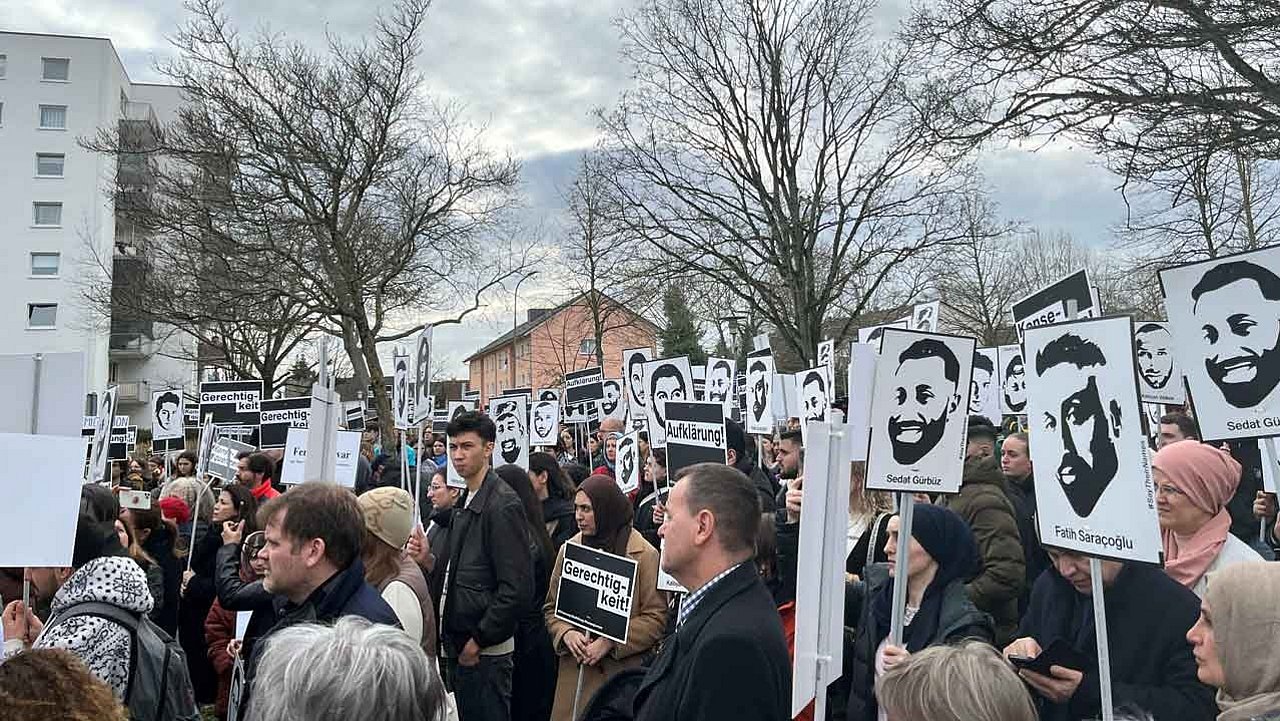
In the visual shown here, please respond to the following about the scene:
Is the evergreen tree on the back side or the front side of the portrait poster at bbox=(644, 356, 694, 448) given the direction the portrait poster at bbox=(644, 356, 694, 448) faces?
on the back side

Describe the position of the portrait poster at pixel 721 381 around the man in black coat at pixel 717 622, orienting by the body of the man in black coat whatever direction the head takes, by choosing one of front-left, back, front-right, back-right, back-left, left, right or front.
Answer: right

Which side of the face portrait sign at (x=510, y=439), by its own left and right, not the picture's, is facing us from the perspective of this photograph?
front

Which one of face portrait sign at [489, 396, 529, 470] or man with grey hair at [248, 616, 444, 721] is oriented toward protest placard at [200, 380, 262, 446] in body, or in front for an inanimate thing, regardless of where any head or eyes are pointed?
the man with grey hair

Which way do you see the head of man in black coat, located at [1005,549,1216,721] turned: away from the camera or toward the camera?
toward the camera

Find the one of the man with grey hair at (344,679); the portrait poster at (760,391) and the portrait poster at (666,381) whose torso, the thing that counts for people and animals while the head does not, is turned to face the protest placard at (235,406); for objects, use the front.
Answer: the man with grey hair

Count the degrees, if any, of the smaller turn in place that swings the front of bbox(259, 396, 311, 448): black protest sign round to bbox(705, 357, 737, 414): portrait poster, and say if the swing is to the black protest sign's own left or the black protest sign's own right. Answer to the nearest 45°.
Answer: approximately 45° to the black protest sign's own left

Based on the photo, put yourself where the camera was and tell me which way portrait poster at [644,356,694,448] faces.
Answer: facing the viewer

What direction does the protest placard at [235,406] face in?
toward the camera

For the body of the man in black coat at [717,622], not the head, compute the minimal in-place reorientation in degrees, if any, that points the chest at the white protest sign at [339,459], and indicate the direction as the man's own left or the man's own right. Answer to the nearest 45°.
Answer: approximately 45° to the man's own right

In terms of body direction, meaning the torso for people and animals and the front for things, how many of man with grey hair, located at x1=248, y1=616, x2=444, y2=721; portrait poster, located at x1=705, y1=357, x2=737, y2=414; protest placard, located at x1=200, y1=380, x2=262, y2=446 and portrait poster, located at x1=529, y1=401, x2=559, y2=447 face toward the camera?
3

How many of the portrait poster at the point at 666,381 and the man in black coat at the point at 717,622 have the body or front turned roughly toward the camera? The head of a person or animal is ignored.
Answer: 1

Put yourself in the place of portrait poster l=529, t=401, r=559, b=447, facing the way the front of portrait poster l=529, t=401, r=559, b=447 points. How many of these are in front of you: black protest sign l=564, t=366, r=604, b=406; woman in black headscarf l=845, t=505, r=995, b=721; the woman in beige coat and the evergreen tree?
2

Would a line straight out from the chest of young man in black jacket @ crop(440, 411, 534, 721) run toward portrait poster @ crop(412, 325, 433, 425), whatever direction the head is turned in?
no

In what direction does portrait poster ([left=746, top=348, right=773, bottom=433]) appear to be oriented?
toward the camera

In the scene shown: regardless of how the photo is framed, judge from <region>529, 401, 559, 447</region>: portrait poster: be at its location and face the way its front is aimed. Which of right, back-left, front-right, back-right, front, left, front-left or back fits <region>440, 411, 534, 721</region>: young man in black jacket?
front

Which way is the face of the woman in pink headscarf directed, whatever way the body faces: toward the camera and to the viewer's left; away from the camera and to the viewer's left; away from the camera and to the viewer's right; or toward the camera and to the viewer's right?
toward the camera and to the viewer's left

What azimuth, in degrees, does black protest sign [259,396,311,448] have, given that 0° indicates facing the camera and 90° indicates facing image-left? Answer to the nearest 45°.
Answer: approximately 0°

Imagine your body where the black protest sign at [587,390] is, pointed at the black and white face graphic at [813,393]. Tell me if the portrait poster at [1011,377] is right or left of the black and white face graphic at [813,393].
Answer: left

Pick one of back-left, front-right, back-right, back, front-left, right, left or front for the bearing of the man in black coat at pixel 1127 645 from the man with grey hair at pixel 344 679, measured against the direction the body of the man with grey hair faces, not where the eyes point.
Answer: right
